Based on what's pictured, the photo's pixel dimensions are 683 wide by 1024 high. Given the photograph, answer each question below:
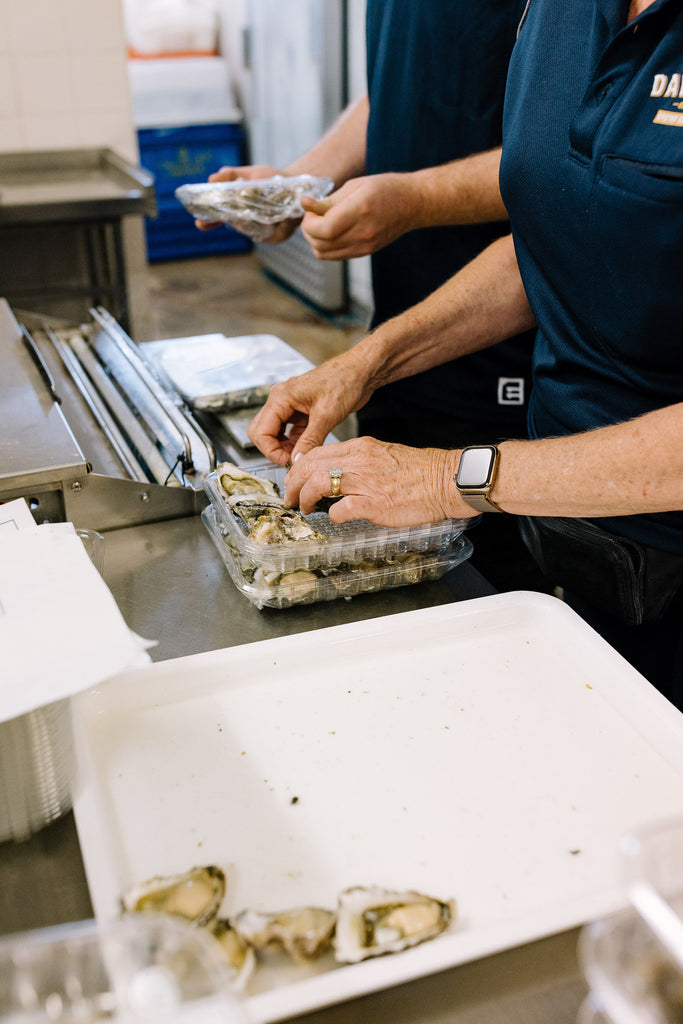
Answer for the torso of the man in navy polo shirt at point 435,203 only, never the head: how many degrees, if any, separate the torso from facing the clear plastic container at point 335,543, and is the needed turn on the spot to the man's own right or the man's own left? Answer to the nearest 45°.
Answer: approximately 90° to the man's own left

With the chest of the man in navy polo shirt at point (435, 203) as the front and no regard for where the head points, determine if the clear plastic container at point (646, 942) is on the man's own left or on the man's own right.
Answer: on the man's own left

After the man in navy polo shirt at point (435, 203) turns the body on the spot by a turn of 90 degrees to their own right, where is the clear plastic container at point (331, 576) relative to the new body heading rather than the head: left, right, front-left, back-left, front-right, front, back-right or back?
back

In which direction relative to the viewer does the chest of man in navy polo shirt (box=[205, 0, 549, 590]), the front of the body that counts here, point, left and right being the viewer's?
facing to the left of the viewer

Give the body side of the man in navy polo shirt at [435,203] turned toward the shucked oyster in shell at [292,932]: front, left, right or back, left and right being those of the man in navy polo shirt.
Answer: left

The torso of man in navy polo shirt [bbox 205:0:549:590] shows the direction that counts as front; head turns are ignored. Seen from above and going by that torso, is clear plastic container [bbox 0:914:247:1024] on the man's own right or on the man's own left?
on the man's own left

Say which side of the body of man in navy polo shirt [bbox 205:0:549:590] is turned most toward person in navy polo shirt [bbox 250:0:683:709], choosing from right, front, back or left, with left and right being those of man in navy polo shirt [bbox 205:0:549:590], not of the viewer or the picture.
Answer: left

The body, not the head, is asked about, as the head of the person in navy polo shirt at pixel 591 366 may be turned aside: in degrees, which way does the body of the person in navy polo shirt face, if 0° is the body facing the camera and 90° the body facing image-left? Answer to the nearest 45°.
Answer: approximately 45°

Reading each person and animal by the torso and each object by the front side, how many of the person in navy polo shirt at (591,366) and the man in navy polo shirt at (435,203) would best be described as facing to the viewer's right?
0

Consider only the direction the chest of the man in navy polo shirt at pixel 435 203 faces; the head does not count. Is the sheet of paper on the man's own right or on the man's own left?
on the man's own left

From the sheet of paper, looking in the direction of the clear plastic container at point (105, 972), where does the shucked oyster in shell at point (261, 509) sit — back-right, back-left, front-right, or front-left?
back-left
